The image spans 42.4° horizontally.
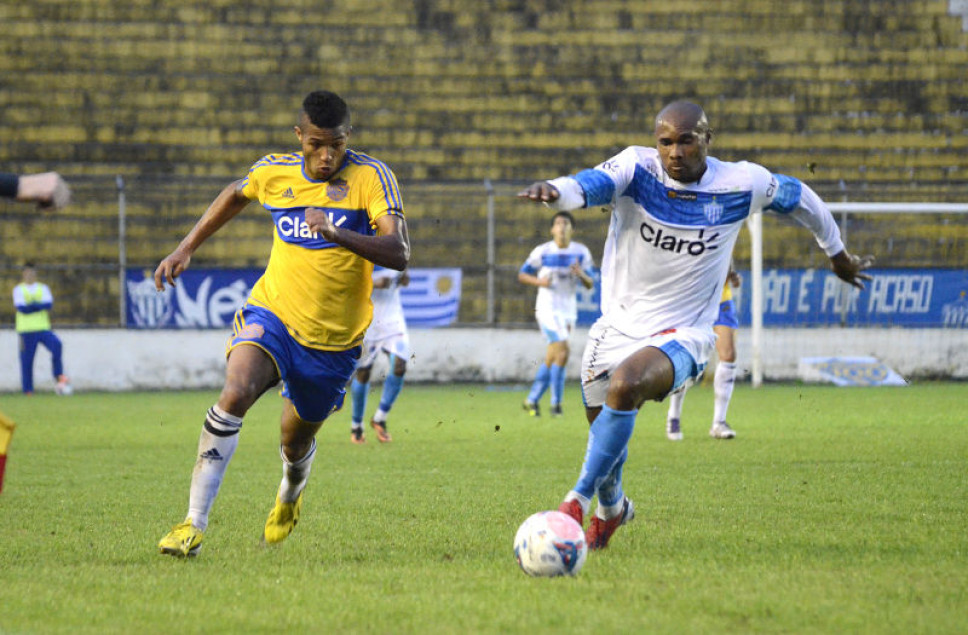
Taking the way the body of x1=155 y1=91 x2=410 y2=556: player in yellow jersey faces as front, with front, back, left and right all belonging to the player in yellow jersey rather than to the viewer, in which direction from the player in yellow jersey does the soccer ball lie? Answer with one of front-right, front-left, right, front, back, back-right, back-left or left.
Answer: front-left

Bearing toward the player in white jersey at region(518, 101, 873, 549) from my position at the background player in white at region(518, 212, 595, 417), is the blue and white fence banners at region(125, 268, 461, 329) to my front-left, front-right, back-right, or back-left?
back-right

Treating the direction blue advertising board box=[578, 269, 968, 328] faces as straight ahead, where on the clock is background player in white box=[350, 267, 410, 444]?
The background player in white is roughly at 1 o'clock from the blue advertising board.

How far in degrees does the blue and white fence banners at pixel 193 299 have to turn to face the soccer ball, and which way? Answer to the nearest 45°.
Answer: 0° — it already faces it

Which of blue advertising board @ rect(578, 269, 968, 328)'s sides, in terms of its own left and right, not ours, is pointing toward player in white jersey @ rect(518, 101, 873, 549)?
front

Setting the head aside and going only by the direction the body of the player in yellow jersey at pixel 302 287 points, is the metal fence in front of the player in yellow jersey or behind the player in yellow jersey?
behind

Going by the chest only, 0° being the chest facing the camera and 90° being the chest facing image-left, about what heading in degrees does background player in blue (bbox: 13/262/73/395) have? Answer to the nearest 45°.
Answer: approximately 0°

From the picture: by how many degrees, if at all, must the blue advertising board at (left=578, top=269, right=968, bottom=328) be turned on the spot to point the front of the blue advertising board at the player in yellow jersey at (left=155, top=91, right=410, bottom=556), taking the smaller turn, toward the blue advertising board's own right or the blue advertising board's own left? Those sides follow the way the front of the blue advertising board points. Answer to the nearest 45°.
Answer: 0° — it already faces them

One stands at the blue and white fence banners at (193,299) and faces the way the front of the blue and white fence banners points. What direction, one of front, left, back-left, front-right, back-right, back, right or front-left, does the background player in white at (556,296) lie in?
front-left

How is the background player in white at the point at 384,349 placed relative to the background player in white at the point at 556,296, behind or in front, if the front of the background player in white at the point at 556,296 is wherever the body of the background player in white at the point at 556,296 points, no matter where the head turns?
in front

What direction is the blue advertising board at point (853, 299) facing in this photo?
toward the camera
